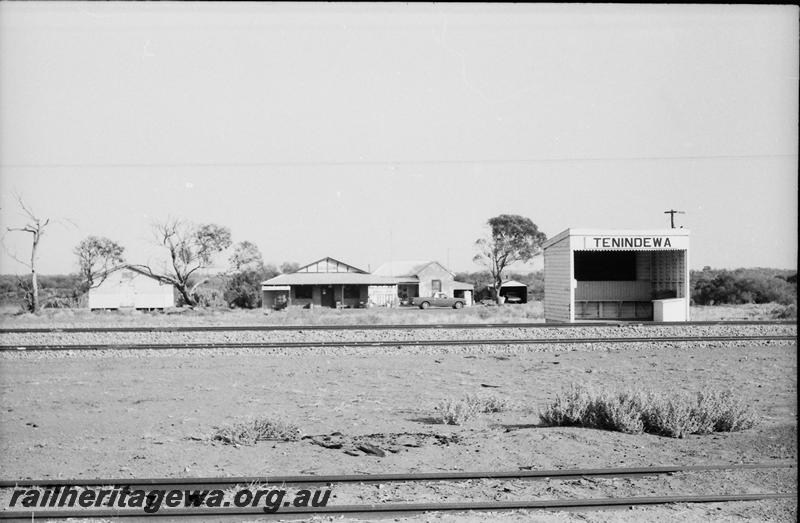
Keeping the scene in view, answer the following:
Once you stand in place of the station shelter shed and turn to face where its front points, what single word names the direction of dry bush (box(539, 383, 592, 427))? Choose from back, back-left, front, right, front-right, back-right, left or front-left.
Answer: front

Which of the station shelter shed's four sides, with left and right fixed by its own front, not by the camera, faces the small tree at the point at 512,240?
back

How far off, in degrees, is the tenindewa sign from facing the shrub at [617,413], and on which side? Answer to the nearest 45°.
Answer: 0° — it already faces it

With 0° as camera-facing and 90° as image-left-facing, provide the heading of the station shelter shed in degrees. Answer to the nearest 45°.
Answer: approximately 0°

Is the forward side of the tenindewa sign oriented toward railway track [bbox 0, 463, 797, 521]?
yes

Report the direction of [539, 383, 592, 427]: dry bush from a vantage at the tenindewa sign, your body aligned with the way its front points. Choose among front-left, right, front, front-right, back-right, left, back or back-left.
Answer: front

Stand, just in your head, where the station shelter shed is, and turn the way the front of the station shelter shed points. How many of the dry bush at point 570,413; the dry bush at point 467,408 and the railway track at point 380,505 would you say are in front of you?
3

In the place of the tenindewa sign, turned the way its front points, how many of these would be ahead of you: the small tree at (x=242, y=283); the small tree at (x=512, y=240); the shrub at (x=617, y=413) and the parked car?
1

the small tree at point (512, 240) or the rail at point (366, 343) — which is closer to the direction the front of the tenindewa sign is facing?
the rail

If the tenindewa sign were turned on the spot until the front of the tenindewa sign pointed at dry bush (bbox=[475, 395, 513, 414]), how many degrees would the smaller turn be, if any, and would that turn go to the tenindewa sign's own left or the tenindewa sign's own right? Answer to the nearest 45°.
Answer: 0° — it already faces it

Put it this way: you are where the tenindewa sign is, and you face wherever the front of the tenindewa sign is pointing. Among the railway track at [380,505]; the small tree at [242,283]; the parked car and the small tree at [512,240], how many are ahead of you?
1

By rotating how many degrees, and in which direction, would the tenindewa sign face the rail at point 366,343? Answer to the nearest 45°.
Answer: approximately 45° to its right

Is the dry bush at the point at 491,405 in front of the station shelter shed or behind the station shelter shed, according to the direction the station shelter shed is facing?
in front

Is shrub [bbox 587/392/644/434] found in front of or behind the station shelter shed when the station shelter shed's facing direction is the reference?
in front

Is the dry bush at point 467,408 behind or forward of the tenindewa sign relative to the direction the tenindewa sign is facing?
forward
